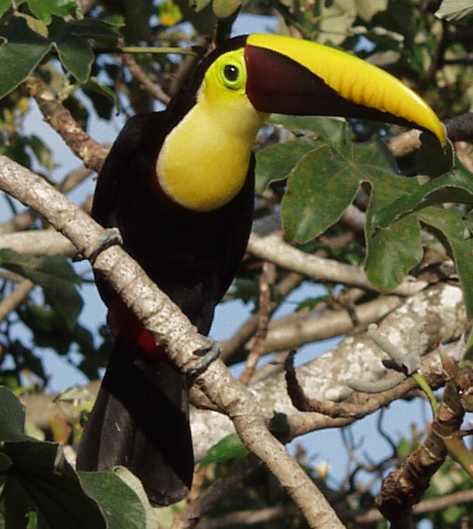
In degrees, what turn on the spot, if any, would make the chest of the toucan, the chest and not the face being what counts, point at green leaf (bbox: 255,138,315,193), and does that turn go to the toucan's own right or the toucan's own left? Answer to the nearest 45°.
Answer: approximately 90° to the toucan's own left

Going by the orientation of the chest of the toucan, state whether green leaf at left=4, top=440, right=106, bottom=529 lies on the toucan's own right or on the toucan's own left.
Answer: on the toucan's own right

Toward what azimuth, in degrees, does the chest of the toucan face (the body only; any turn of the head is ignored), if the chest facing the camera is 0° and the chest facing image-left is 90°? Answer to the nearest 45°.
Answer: approximately 315°

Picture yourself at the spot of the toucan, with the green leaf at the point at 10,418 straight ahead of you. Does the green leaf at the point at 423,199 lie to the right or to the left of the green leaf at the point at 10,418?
left

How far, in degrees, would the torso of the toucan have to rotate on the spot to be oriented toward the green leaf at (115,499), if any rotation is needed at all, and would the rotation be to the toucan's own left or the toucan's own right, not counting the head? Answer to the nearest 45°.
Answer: approximately 45° to the toucan's own right

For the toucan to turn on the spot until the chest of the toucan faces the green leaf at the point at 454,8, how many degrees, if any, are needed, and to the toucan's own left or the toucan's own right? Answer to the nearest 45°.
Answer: approximately 90° to the toucan's own left

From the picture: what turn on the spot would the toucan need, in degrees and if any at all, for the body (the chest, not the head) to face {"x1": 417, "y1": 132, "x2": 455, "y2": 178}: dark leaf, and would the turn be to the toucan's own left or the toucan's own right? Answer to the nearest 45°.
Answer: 0° — it already faces it

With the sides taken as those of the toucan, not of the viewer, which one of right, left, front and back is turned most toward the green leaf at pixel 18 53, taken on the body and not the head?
right
